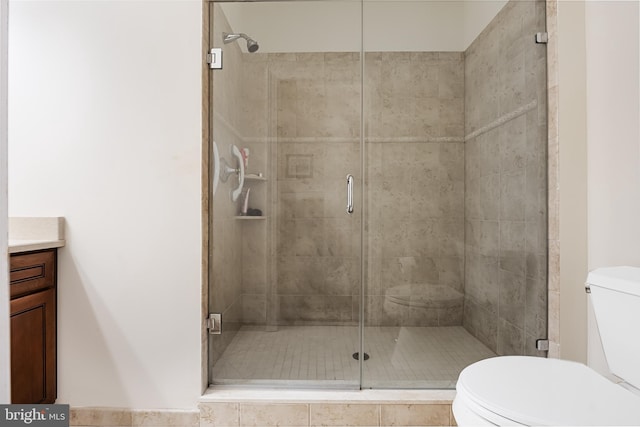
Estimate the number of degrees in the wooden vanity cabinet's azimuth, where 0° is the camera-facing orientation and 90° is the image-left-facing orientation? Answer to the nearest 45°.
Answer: approximately 315°

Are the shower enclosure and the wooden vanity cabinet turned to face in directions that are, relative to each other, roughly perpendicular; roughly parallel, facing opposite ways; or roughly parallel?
roughly perpendicular

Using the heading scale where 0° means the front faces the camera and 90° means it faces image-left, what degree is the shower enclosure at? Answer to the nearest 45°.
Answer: approximately 0°

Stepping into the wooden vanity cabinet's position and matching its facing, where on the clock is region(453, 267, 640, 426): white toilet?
The white toilet is roughly at 12 o'clock from the wooden vanity cabinet.

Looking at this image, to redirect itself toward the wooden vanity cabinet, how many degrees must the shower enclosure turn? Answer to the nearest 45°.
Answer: approximately 90° to its right

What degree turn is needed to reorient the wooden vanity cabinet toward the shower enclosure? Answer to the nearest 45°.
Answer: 0° — it already faces it

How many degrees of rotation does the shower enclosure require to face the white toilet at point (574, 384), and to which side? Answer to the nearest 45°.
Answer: approximately 45° to its left
